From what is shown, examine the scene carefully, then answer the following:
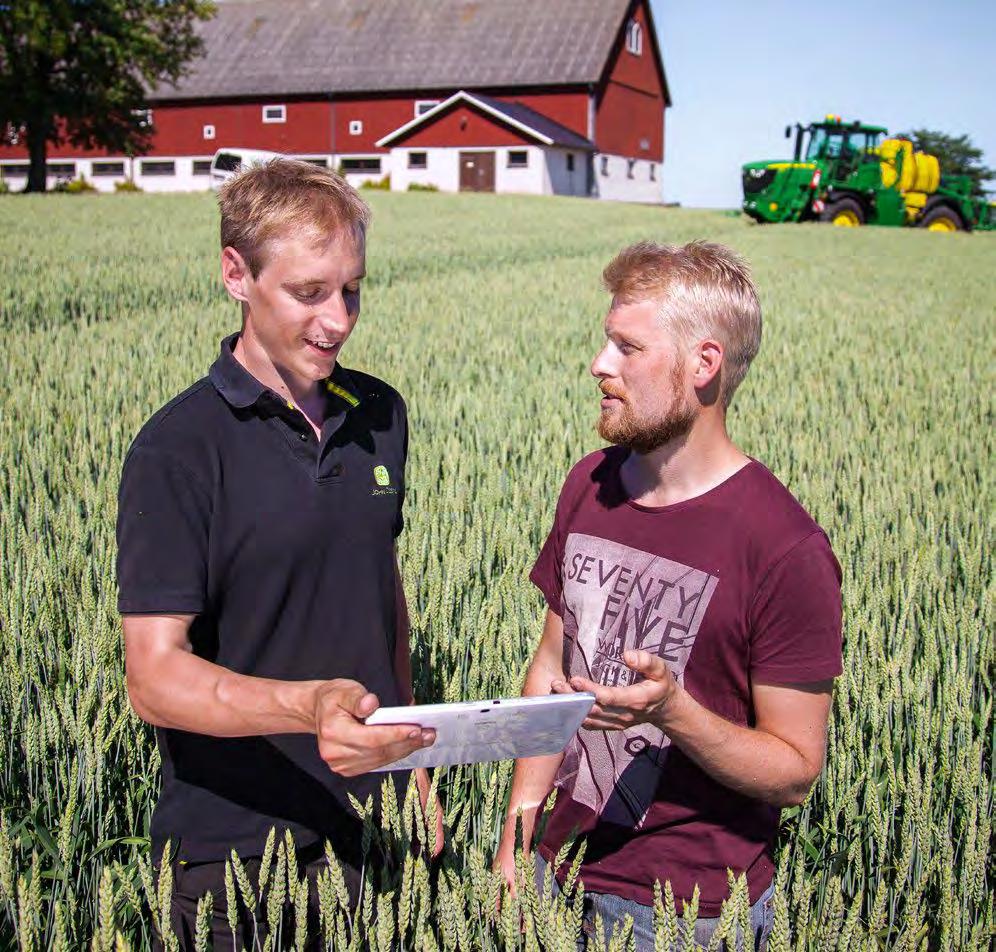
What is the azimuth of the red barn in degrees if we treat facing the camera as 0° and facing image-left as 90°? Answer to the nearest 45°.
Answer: approximately 0°

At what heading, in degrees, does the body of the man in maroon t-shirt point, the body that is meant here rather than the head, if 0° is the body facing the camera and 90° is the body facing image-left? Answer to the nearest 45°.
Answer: approximately 45°

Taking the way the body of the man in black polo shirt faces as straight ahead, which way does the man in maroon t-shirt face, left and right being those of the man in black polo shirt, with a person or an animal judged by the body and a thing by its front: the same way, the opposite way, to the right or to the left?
to the right

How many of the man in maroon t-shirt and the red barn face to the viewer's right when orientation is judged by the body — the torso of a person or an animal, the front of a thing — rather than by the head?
0

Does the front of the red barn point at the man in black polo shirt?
yes

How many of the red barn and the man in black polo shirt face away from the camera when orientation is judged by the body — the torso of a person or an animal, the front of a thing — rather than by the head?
0

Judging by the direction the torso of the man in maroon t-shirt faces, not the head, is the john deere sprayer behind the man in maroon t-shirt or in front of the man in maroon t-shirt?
behind

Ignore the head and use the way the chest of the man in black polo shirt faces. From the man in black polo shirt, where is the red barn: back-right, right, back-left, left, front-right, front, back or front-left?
back-left

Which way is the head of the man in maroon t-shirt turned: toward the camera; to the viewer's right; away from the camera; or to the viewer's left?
to the viewer's left

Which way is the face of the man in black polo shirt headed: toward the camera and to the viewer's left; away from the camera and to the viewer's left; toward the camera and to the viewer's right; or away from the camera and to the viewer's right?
toward the camera and to the viewer's right

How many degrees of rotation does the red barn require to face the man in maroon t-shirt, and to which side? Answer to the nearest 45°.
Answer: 0° — it already faces them
